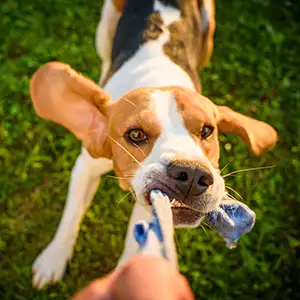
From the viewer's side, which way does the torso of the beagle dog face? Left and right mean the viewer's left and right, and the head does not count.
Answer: facing the viewer
